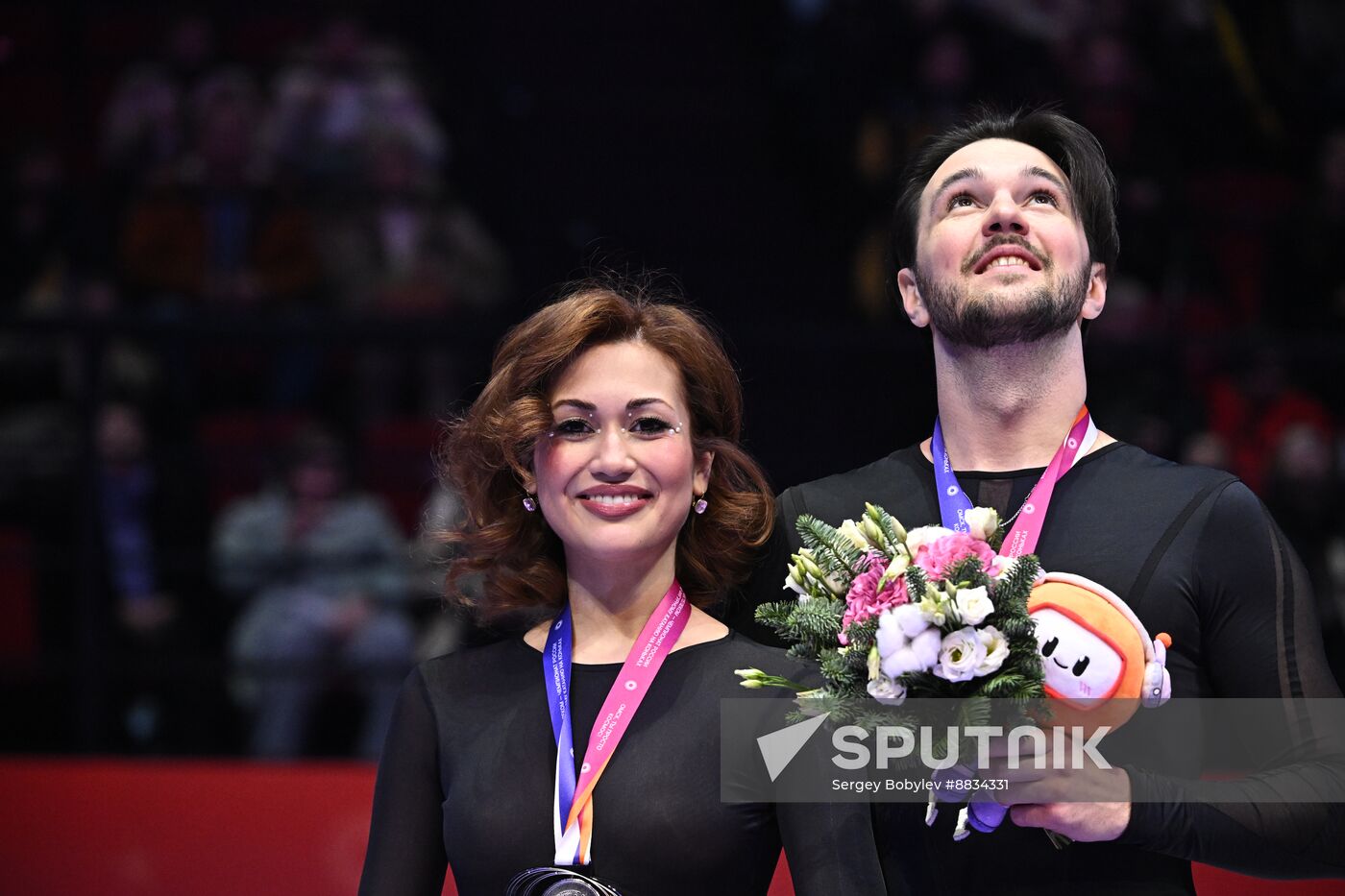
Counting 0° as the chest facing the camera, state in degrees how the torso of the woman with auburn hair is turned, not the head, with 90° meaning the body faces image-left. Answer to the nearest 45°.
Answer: approximately 0°

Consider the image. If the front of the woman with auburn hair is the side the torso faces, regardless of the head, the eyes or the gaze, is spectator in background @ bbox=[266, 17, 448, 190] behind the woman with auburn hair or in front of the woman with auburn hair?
behind

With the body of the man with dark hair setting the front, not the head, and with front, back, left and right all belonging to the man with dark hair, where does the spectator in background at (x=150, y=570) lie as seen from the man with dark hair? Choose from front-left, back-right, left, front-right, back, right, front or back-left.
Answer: back-right

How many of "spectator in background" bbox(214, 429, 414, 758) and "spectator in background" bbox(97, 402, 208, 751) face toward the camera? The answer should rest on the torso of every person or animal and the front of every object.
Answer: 2

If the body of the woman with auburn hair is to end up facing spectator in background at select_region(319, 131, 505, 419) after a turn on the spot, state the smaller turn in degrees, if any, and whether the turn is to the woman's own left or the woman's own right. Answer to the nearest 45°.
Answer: approximately 180°

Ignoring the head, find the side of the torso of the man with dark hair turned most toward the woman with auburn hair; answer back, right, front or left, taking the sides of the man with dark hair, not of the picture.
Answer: right

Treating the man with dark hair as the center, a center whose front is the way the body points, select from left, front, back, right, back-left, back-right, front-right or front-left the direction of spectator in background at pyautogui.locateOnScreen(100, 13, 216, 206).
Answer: back-right

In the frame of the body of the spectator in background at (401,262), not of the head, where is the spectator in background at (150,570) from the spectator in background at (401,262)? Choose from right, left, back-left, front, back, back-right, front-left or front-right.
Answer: front-right
